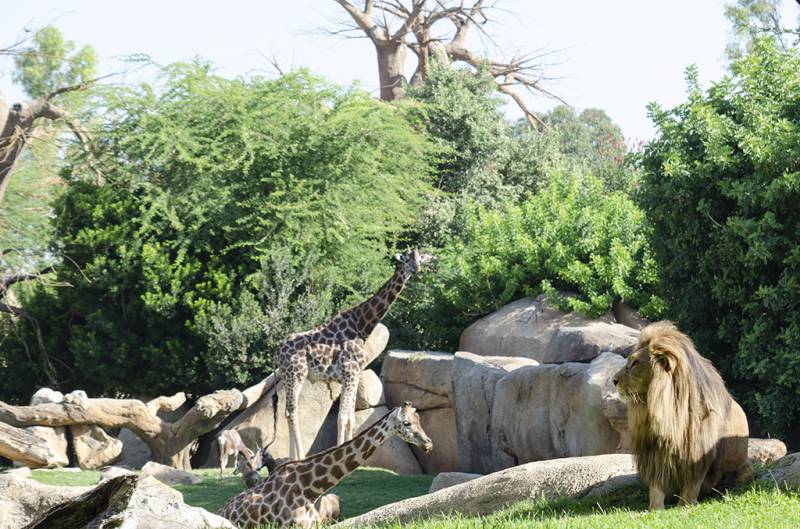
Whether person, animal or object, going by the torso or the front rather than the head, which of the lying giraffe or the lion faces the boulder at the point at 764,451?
the lying giraffe

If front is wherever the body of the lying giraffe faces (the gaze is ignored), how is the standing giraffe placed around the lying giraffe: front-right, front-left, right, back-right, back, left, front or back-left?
left

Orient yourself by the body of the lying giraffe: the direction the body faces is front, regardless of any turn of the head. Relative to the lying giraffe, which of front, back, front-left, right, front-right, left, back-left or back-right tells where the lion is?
front-right

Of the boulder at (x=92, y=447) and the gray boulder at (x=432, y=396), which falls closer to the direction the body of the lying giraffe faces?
the gray boulder

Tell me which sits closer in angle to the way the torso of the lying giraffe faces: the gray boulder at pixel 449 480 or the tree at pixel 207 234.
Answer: the gray boulder

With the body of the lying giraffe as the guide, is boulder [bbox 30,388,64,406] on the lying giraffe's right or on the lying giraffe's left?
on the lying giraffe's left

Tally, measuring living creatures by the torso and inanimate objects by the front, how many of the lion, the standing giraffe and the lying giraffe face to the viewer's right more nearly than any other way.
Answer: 2

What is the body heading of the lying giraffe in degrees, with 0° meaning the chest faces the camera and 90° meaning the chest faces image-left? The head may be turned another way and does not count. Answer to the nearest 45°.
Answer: approximately 270°

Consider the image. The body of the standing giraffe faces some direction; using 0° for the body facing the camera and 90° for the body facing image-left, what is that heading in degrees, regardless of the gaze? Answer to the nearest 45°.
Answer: approximately 270°

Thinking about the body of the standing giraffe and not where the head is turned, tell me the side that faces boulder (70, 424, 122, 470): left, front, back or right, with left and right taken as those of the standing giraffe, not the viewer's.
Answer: back

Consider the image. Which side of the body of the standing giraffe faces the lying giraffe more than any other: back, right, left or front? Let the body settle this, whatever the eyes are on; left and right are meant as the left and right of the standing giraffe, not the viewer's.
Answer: right

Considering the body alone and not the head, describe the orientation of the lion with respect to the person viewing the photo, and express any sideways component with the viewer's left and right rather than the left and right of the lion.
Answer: facing the viewer and to the left of the viewer
